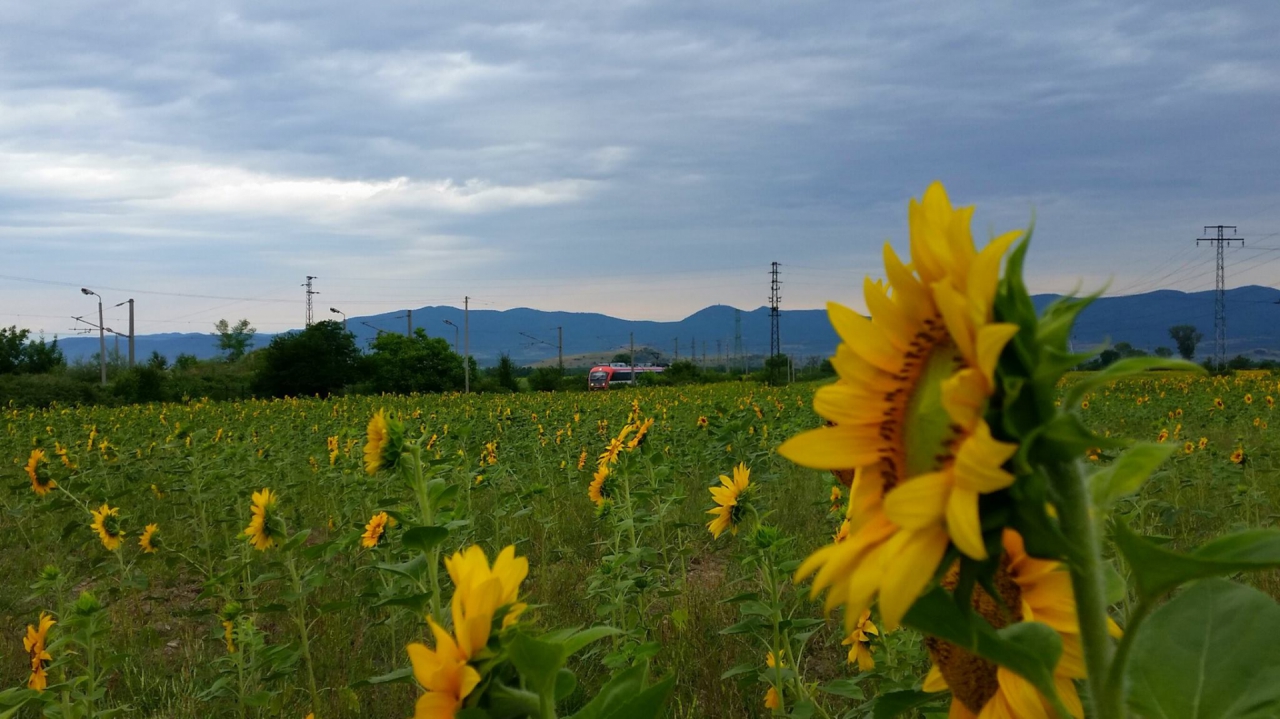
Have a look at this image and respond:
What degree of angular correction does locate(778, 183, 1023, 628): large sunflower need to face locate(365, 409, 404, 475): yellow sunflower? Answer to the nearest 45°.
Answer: approximately 90° to its right

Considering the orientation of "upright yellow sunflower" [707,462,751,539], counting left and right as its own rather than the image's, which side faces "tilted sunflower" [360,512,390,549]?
front

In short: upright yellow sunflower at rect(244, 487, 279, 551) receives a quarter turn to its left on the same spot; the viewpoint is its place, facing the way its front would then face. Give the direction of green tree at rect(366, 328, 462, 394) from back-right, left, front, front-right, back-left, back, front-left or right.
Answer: back

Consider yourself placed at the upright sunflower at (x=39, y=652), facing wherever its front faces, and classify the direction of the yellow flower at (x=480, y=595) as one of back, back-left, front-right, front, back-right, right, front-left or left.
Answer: left

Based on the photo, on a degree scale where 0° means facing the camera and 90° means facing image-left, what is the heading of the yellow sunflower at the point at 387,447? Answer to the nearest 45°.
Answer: approximately 90°

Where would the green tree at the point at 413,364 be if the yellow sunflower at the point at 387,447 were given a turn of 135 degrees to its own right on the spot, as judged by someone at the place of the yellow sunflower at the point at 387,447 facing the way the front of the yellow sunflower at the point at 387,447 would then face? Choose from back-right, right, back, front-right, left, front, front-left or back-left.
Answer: front-left

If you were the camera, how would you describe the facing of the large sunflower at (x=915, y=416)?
facing the viewer and to the left of the viewer

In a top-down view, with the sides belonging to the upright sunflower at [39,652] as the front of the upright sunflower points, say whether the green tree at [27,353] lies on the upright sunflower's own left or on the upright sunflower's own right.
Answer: on the upright sunflower's own right

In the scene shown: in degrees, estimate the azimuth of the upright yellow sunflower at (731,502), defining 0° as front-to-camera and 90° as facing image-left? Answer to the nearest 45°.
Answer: approximately 90°

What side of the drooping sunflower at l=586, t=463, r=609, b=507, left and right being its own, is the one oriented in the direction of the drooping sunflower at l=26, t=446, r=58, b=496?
front
